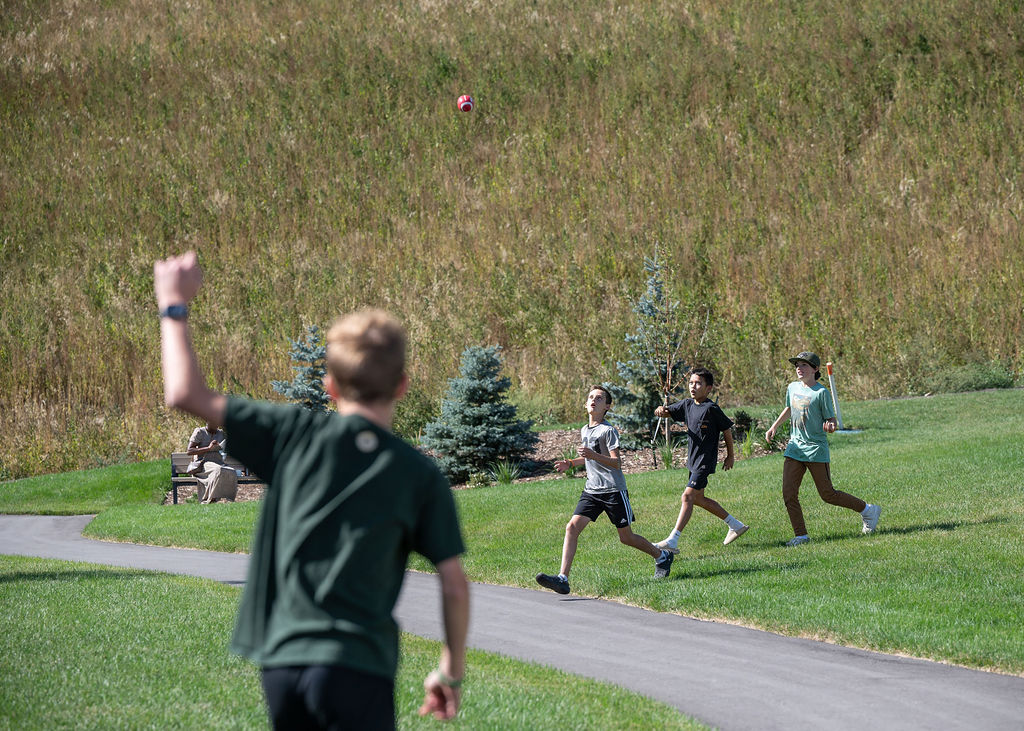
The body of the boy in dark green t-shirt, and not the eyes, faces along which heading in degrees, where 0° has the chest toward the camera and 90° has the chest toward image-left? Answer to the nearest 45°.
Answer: approximately 180°

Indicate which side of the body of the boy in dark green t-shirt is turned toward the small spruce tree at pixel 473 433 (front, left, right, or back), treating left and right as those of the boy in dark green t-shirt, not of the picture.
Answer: front

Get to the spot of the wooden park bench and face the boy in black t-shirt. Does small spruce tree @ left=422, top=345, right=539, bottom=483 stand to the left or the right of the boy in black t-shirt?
left

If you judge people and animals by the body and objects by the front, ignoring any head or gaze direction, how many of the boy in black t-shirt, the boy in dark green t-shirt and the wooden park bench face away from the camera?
1

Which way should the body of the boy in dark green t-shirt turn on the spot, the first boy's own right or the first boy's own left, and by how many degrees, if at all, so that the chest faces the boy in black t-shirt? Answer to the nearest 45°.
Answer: approximately 45° to the first boy's own right

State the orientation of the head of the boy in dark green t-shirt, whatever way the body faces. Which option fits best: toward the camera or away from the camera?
away from the camera

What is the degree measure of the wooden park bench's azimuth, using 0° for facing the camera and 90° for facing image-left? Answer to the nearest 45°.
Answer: approximately 0°

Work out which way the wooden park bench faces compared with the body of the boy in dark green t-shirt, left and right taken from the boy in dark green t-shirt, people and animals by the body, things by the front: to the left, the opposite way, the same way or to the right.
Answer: the opposite way

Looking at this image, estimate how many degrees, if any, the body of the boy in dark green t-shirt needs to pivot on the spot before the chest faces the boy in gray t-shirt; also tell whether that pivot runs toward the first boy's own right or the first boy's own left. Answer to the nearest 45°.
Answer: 0° — they already face them

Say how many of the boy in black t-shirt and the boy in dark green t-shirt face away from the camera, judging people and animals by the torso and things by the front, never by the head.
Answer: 1

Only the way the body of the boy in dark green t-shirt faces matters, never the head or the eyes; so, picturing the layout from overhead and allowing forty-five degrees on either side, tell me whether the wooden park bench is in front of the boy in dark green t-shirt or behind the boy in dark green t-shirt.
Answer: in front

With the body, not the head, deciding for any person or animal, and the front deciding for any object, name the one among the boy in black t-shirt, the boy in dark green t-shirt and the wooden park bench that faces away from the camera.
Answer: the boy in dark green t-shirt

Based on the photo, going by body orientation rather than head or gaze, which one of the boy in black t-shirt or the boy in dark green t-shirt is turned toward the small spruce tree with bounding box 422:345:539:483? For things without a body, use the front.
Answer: the boy in dark green t-shirt

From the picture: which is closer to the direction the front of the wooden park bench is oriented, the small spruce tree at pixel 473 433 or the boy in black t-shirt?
the boy in black t-shirt
